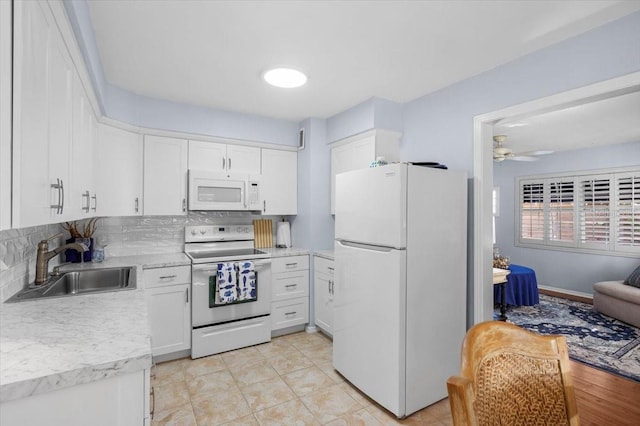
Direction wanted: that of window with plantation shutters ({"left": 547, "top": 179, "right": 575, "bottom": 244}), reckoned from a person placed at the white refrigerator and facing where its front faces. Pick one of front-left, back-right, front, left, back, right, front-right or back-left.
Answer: back

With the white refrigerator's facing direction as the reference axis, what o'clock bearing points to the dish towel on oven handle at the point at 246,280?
The dish towel on oven handle is roughly at 2 o'clock from the white refrigerator.

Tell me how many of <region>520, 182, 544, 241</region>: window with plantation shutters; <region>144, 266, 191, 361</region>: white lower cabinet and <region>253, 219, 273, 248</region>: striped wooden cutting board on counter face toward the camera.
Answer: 3

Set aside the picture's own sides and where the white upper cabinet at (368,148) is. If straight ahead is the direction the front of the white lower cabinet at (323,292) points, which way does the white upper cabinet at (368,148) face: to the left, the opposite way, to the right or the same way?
the same way

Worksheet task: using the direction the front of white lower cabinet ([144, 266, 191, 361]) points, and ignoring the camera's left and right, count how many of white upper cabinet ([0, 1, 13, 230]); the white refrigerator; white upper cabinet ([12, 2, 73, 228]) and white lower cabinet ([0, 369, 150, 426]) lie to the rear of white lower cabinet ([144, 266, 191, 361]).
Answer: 0

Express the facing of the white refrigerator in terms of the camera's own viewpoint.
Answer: facing the viewer and to the left of the viewer

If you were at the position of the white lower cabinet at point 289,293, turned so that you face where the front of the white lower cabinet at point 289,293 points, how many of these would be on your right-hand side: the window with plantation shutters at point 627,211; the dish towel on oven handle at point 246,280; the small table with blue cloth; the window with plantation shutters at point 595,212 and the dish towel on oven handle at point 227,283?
2

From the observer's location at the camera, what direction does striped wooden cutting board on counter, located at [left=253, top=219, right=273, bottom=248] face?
facing the viewer

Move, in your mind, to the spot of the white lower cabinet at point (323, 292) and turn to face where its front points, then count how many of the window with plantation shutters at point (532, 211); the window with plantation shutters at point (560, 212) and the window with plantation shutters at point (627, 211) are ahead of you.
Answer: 0

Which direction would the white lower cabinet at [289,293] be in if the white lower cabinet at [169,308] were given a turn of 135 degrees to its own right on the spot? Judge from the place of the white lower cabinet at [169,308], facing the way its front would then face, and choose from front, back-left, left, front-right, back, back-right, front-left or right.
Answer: back-right

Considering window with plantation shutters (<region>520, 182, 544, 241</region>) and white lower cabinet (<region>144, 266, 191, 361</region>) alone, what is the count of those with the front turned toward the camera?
2

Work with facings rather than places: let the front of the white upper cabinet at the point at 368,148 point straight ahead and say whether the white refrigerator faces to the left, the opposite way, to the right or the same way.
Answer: the same way

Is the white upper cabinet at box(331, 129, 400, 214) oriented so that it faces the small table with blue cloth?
no

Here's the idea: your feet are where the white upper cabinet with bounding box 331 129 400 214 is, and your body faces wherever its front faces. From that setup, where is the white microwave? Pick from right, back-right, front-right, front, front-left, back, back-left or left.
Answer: front-right

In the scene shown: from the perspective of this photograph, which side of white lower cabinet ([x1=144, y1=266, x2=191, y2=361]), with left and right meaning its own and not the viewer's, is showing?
front

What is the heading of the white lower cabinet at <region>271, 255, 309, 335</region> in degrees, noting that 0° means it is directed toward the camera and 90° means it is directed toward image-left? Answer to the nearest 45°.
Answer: approximately 315°

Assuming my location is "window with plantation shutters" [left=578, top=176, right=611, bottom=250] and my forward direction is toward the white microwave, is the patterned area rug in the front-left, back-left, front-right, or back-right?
front-left
